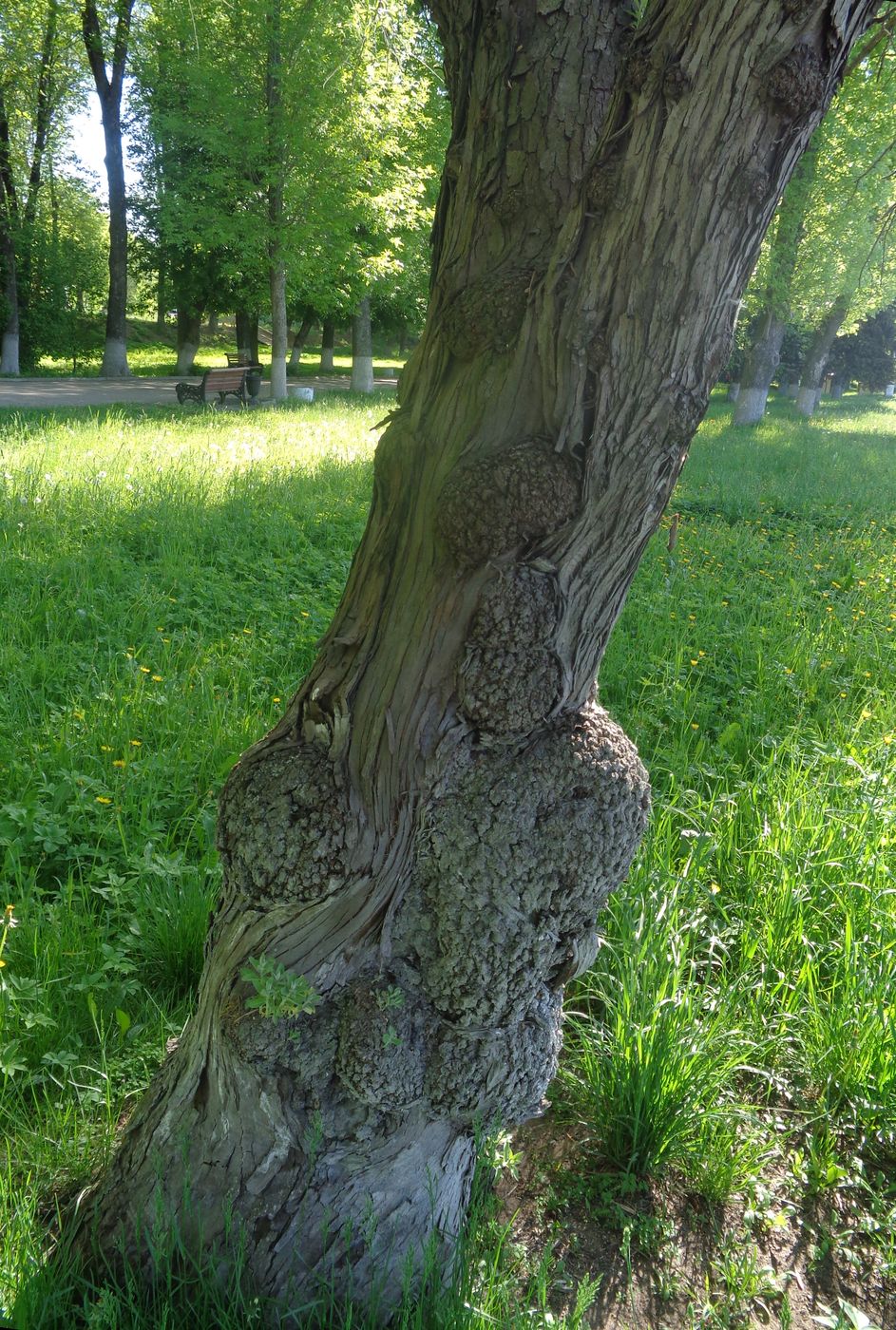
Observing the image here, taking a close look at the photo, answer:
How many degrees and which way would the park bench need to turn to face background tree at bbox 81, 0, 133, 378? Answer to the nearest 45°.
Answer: approximately 45° to its right

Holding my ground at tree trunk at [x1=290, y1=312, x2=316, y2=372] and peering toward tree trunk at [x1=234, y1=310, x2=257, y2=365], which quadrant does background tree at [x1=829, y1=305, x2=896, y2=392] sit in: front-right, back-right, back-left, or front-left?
back-left
